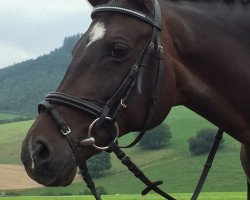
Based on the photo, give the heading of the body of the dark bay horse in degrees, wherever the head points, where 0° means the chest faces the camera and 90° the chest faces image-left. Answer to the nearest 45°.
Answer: approximately 90°
